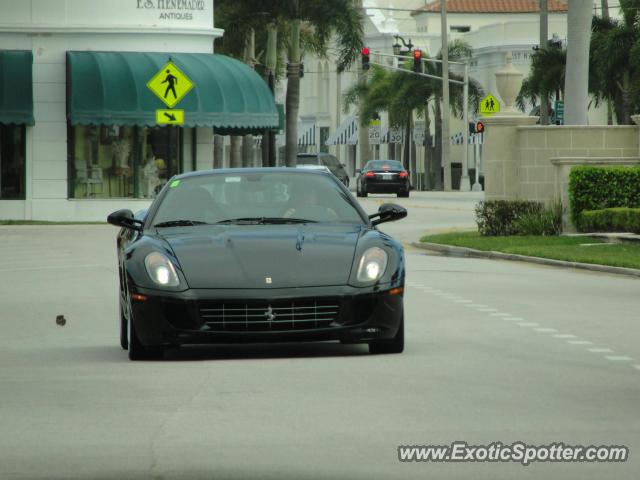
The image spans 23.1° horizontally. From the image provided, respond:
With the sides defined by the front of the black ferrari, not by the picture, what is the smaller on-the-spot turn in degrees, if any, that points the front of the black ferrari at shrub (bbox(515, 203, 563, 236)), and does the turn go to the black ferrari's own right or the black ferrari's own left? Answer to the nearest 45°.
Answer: approximately 180°

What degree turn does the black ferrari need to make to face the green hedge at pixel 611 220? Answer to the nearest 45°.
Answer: approximately 180°

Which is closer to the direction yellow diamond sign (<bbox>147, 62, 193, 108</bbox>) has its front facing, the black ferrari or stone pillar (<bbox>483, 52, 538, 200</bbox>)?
the black ferrari

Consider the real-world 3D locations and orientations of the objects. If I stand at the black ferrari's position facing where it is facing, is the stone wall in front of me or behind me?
behind

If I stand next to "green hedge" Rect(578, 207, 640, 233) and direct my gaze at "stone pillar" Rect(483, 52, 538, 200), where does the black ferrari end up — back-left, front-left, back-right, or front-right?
back-left

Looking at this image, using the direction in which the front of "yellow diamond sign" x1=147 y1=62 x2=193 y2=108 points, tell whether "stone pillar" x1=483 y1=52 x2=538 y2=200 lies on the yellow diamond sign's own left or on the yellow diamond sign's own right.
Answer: on the yellow diamond sign's own left

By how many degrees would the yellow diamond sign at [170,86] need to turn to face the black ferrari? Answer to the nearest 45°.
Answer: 0° — it already faces it
